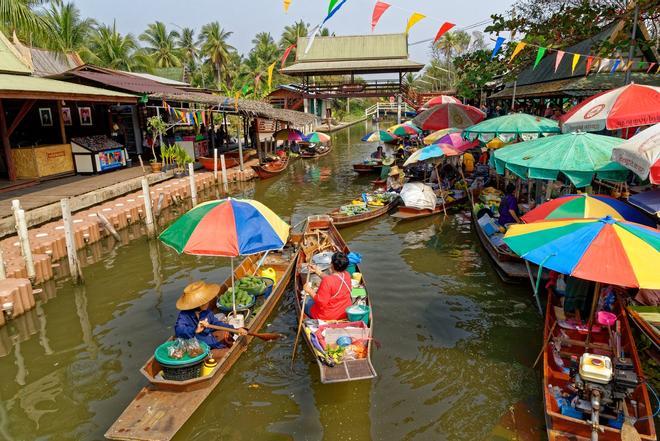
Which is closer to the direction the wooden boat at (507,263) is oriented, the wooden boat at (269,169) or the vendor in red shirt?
the wooden boat

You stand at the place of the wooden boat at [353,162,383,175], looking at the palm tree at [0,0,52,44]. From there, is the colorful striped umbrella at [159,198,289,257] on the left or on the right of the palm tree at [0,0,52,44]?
left

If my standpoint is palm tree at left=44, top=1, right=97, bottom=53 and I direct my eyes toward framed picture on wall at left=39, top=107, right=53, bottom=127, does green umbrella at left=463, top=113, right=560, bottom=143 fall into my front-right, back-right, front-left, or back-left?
front-left

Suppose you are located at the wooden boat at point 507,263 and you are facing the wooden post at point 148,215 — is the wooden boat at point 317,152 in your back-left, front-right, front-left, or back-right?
front-right

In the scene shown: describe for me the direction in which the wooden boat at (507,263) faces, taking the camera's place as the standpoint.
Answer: facing away from the viewer and to the left of the viewer

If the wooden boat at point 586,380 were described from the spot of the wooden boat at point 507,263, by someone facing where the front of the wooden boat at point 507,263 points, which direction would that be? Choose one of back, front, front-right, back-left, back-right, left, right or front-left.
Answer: back-left

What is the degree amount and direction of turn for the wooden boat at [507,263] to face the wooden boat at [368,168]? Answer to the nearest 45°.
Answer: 0° — it already faces it

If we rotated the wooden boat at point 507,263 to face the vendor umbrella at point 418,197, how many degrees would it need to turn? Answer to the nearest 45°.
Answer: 0° — it already faces it

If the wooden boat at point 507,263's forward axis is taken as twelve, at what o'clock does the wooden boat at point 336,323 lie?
the wooden boat at point 336,323 is roughly at 9 o'clock from the wooden boat at point 507,263.
